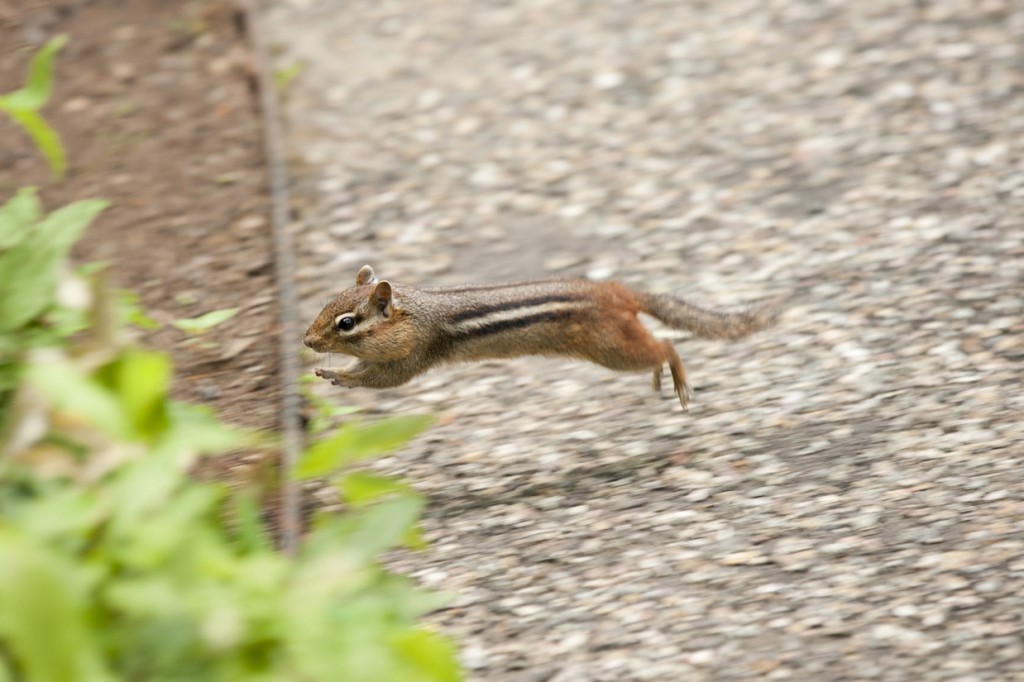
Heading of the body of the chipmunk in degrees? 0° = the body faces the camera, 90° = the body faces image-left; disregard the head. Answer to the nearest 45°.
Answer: approximately 90°

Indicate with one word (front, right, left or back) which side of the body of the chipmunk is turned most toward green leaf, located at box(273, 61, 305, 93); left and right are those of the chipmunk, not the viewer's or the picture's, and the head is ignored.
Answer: right

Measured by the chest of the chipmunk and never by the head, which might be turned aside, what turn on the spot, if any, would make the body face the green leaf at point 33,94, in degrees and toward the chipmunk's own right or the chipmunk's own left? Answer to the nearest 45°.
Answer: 0° — it already faces it
